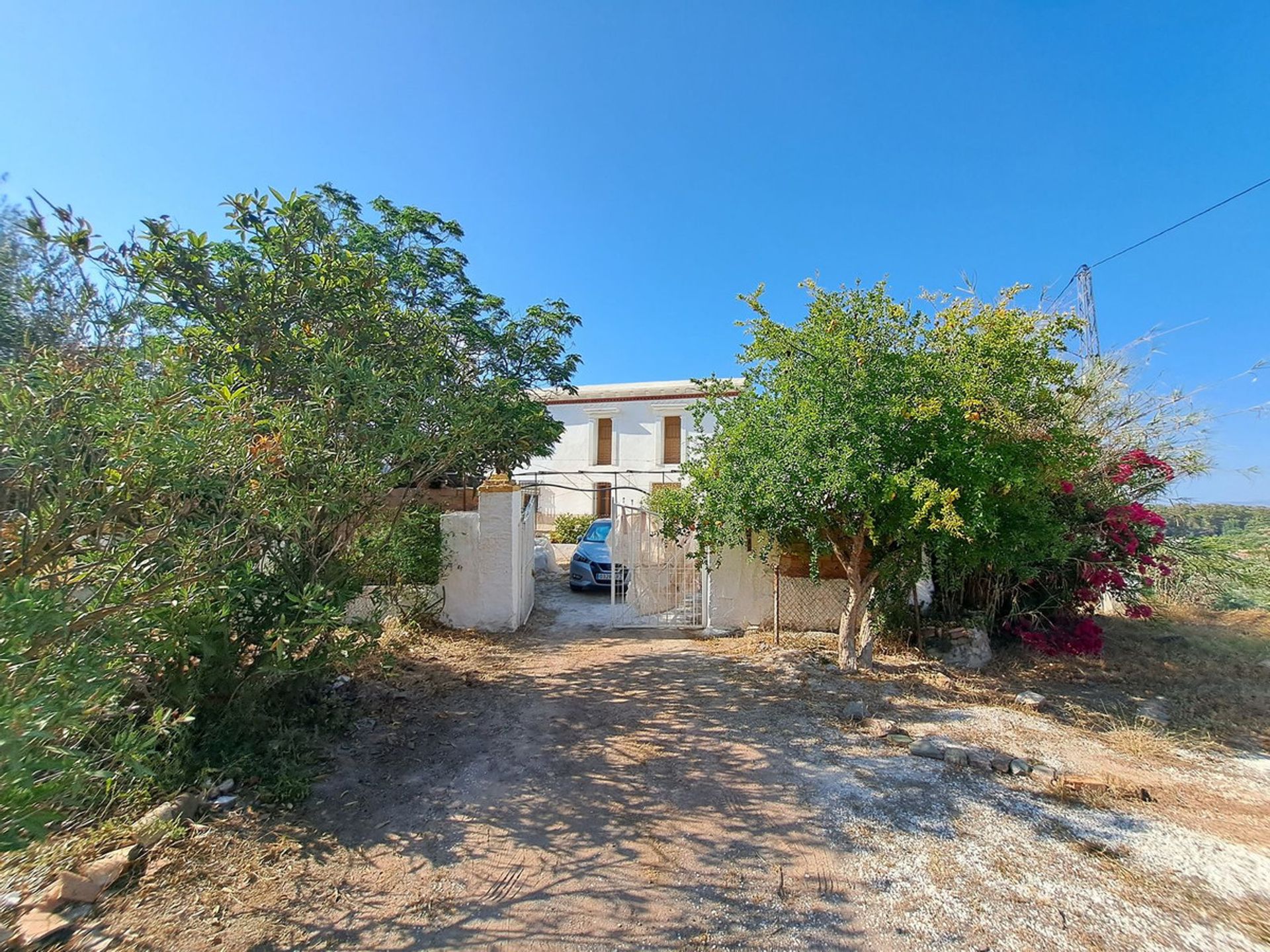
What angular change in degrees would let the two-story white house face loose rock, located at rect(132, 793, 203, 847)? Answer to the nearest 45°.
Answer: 0° — it already faces it

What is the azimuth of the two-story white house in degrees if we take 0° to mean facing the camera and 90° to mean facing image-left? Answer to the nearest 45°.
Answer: approximately 0°

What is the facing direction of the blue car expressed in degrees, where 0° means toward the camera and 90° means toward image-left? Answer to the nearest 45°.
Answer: approximately 0°

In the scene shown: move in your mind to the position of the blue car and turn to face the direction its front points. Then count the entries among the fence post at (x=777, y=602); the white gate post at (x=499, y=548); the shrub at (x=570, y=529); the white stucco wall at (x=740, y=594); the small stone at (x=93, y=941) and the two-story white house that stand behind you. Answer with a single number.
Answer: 2

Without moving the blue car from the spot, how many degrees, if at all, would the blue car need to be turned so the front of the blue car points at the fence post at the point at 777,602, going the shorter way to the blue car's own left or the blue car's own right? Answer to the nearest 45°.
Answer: approximately 45° to the blue car's own left

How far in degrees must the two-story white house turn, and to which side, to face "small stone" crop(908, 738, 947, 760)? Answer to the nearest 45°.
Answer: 0° — it already faces it

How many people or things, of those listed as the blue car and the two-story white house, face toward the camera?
2

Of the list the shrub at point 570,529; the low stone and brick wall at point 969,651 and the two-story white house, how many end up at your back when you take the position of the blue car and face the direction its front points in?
2

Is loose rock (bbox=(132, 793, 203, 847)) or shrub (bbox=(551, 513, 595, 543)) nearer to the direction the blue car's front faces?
the loose rock

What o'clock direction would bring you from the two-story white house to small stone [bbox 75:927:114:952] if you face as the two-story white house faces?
The small stone is roughly at 12 o'clock from the two-story white house.

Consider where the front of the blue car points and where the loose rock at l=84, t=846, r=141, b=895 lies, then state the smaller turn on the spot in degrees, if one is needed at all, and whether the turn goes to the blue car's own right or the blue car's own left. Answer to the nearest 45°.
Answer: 0° — it already faces it
